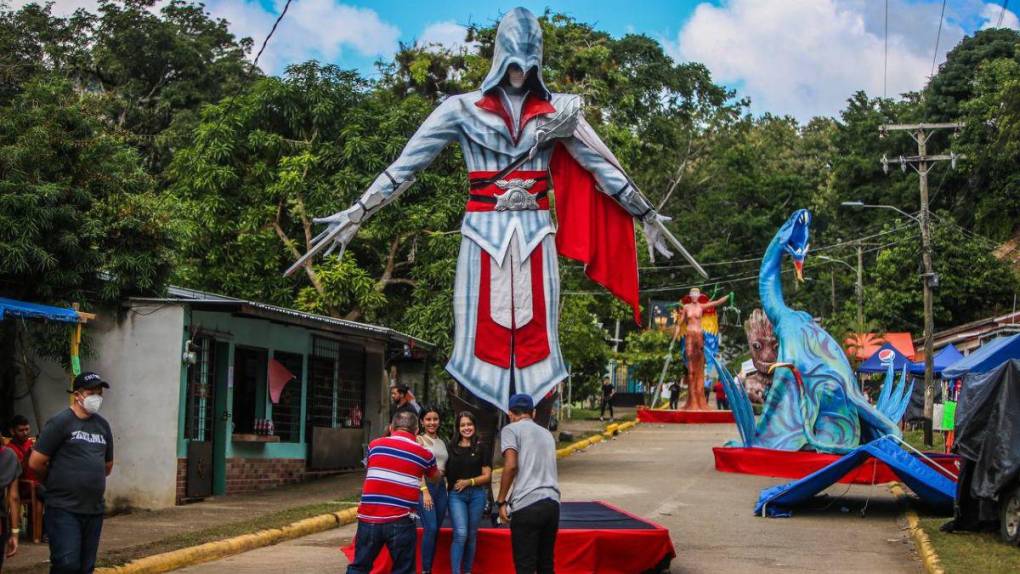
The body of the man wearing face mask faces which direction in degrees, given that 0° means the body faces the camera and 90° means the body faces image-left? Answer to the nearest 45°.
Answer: approximately 315°

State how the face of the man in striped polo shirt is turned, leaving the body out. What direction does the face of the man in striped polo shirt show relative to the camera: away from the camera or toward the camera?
away from the camera

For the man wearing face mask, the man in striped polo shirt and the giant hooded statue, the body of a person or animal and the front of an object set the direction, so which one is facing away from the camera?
the man in striped polo shirt

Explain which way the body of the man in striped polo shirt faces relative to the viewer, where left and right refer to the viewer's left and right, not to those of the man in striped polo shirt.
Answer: facing away from the viewer

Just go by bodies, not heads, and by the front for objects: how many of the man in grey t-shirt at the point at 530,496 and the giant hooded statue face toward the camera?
1

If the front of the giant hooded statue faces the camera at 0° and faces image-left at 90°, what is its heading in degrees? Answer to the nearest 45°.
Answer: approximately 0°

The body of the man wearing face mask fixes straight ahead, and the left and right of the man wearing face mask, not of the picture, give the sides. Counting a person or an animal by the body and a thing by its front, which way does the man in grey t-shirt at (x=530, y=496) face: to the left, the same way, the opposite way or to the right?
the opposite way

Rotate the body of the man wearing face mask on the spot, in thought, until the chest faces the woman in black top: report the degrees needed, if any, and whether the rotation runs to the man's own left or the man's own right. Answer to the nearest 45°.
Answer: approximately 45° to the man's own left
